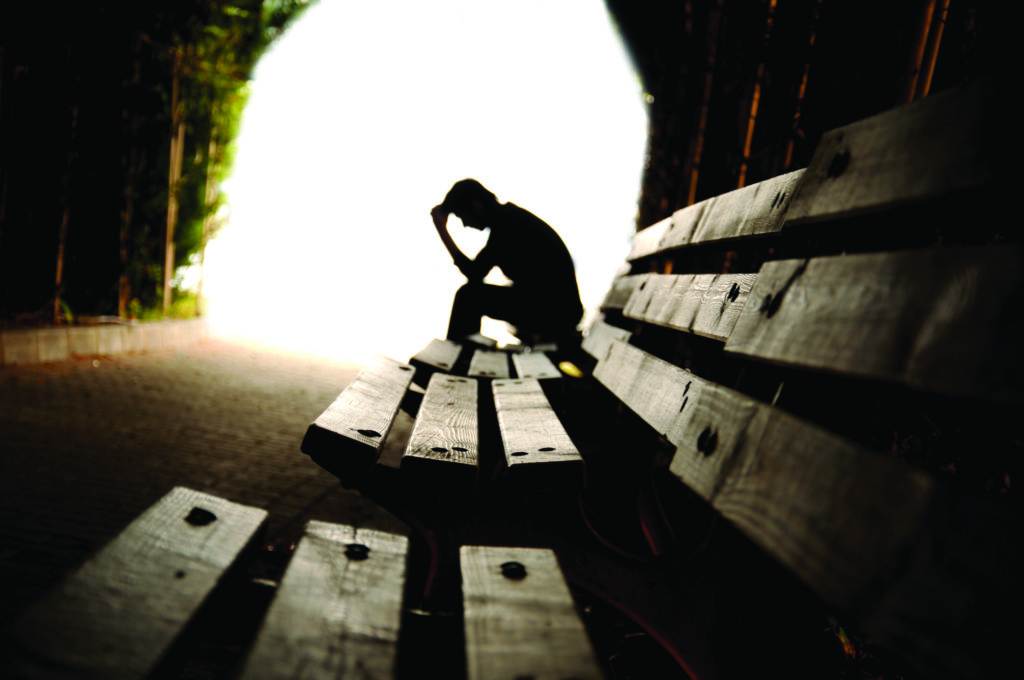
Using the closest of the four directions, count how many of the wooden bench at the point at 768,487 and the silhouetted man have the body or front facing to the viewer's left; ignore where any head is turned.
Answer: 2

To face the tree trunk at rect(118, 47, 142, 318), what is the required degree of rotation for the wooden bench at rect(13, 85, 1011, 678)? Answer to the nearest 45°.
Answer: approximately 45° to its right

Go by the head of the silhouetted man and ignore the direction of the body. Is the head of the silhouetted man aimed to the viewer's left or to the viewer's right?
to the viewer's left

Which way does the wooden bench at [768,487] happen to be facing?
to the viewer's left

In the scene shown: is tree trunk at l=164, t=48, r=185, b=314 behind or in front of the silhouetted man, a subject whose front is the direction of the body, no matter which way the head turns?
in front

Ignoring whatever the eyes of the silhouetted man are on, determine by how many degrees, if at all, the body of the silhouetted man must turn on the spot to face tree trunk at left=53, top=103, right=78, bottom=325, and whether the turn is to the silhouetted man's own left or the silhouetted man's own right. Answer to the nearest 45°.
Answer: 0° — they already face it

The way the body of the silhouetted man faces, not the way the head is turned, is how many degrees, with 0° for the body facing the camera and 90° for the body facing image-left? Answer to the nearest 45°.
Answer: approximately 90°

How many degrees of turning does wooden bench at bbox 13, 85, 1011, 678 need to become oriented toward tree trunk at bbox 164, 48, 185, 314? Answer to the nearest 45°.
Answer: approximately 45° to its right

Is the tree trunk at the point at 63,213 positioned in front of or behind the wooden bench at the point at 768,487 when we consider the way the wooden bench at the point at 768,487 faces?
in front

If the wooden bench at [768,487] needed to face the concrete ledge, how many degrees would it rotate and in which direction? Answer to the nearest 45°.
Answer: approximately 45° to its right
